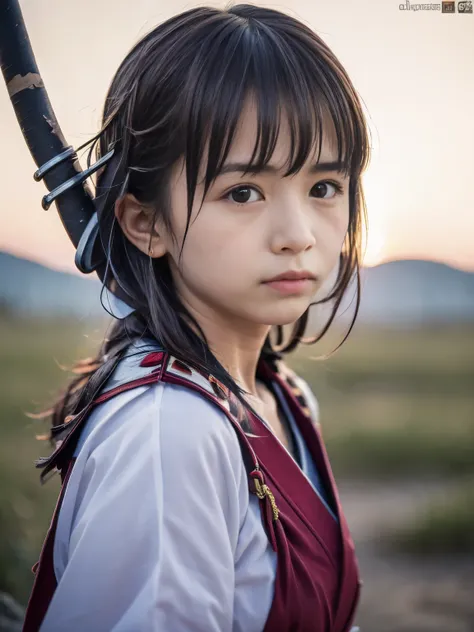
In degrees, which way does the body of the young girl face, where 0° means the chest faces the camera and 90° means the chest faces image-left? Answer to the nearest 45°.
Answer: approximately 315°
